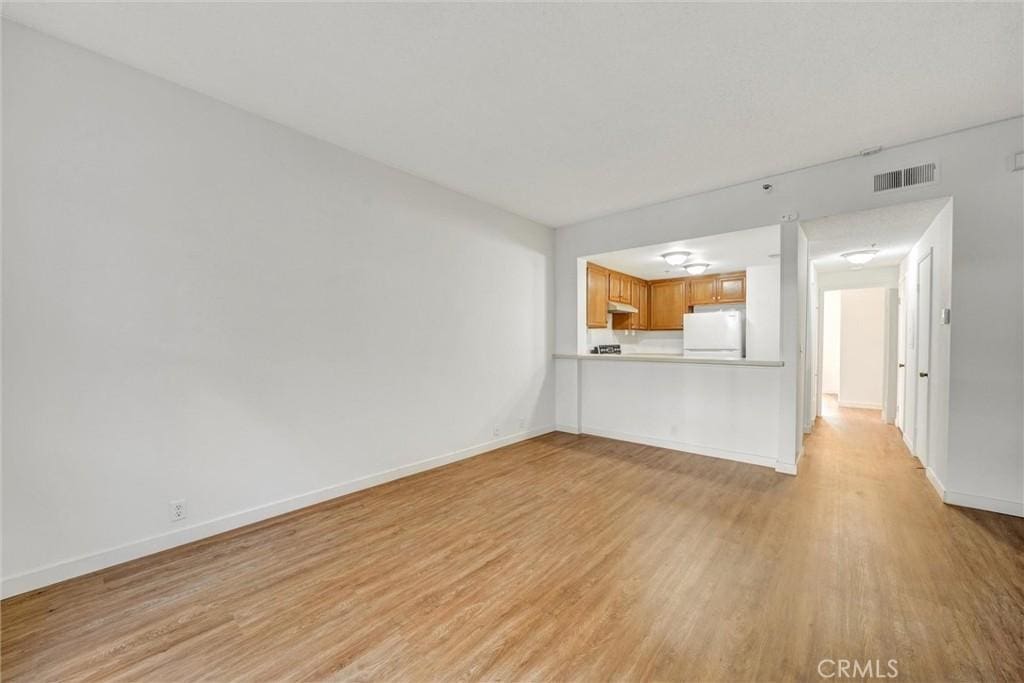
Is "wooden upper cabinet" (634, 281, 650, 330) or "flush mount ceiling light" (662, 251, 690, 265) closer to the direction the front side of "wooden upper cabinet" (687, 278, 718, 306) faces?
the flush mount ceiling light

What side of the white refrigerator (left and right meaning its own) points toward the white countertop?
front

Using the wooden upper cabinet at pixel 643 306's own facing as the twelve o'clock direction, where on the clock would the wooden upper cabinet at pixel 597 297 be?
the wooden upper cabinet at pixel 597 297 is roughly at 2 o'clock from the wooden upper cabinet at pixel 643 306.

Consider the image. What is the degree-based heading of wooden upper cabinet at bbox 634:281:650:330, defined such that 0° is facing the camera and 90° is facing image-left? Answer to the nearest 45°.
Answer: approximately 315°

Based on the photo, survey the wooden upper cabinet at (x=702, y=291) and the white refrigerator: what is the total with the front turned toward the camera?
2

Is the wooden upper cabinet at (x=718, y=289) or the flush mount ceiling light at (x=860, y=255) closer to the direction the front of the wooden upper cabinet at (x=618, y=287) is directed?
the flush mount ceiling light

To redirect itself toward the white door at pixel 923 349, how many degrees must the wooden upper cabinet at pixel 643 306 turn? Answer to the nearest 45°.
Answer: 0° — it already faces it

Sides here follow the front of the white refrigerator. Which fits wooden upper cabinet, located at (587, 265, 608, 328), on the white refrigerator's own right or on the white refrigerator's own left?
on the white refrigerator's own right

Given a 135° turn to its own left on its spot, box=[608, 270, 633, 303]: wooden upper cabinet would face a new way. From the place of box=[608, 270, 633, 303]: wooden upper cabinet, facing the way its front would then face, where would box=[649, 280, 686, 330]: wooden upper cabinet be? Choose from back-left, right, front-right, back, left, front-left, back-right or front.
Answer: front-right

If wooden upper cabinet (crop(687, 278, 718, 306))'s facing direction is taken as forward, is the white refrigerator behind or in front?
in front
